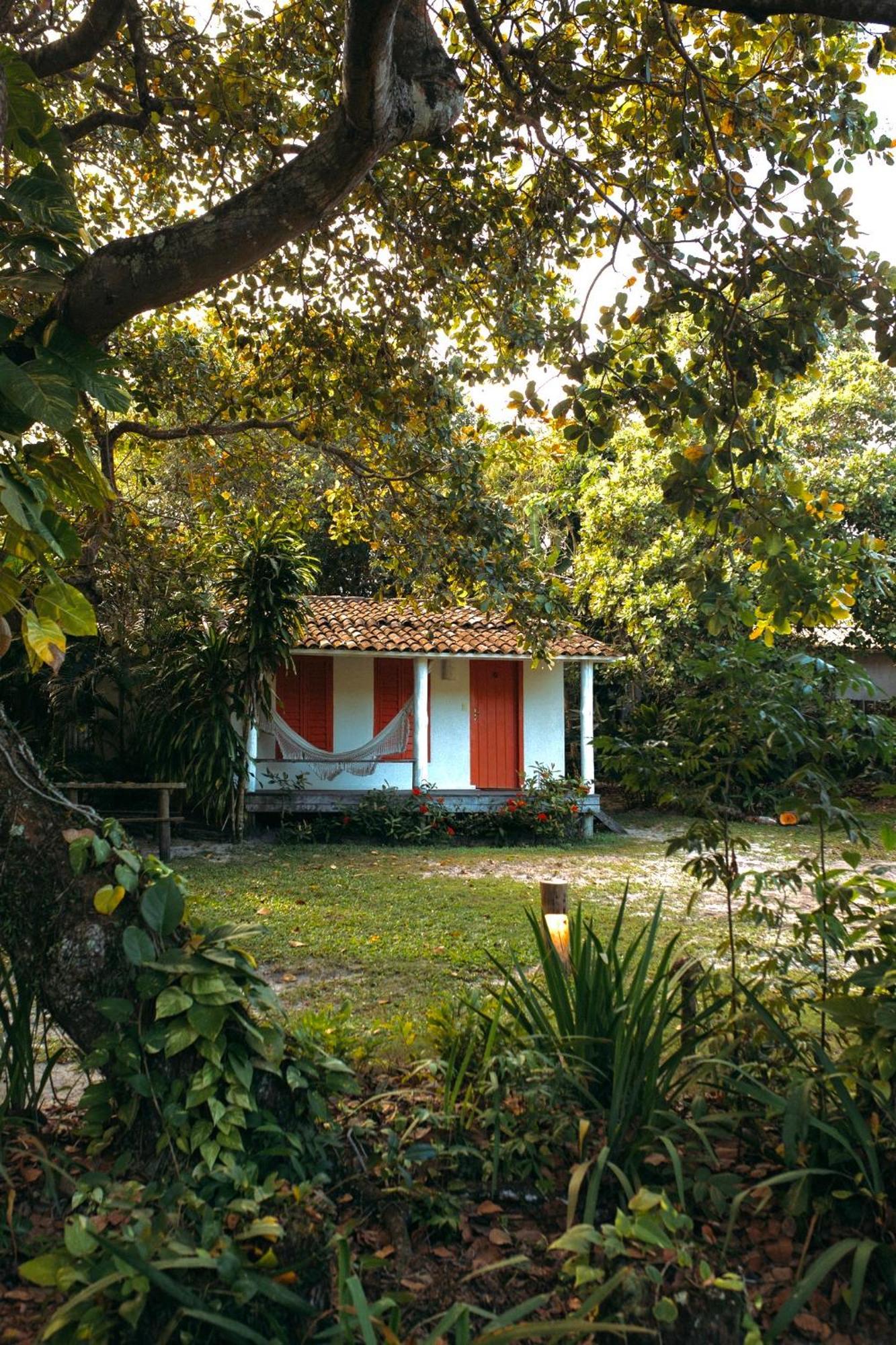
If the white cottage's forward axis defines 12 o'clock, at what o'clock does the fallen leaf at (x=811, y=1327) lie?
The fallen leaf is roughly at 12 o'clock from the white cottage.

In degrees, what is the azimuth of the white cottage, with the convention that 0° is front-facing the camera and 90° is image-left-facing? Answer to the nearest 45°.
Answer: approximately 0°

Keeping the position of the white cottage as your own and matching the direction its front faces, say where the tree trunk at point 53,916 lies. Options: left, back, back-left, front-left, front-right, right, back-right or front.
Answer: front

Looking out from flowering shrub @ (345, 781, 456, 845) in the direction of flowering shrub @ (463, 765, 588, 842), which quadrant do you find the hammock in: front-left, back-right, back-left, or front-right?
back-left

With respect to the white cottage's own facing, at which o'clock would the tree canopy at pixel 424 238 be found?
The tree canopy is roughly at 12 o'clock from the white cottage.

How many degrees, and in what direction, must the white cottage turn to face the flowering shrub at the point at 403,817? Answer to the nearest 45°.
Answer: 0° — it already faces it

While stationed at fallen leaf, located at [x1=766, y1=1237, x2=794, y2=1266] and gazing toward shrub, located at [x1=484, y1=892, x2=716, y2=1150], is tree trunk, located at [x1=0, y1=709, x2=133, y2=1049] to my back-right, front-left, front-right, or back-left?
front-left

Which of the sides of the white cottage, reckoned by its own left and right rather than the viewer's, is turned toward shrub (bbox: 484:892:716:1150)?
front

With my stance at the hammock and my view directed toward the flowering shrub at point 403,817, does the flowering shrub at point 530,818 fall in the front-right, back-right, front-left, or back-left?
front-left

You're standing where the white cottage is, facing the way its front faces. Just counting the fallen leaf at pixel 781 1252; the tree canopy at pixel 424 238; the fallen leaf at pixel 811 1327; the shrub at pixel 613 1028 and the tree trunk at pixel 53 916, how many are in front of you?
5

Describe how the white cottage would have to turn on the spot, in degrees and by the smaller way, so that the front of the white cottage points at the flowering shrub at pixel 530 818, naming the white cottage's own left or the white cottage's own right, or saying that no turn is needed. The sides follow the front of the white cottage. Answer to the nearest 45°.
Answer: approximately 45° to the white cottage's own left
